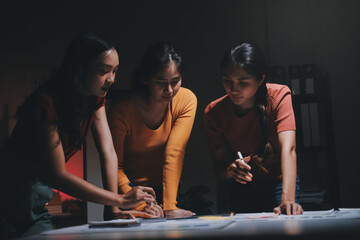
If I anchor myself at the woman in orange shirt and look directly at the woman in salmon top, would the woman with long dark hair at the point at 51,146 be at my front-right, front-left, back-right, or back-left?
back-right

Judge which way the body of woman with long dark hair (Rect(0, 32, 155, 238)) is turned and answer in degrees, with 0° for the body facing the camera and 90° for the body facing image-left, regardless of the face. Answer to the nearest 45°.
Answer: approximately 315°

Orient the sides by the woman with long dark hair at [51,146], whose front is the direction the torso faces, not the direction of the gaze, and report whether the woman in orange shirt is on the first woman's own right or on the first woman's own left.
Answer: on the first woman's own left

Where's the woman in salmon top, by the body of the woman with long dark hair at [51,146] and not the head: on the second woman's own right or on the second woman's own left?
on the second woman's own left

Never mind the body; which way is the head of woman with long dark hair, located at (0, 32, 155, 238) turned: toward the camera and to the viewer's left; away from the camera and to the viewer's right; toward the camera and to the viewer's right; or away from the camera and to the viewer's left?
toward the camera and to the viewer's right
